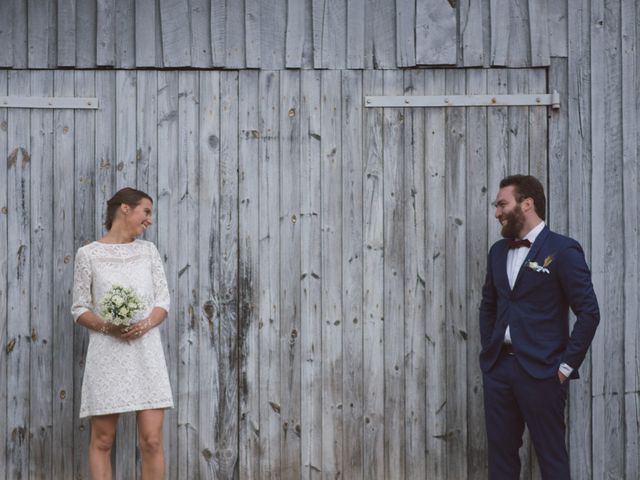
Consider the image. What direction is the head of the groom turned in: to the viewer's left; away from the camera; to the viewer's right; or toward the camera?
to the viewer's left

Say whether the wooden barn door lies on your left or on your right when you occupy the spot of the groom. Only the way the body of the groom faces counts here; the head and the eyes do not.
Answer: on your right

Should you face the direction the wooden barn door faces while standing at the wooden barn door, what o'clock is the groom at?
The groom is roughly at 10 o'clock from the wooden barn door.

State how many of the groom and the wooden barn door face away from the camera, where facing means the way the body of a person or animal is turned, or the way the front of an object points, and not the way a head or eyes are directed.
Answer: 0

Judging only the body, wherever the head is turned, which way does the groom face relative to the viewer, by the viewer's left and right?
facing the viewer and to the left of the viewer

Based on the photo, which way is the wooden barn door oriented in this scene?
toward the camera
